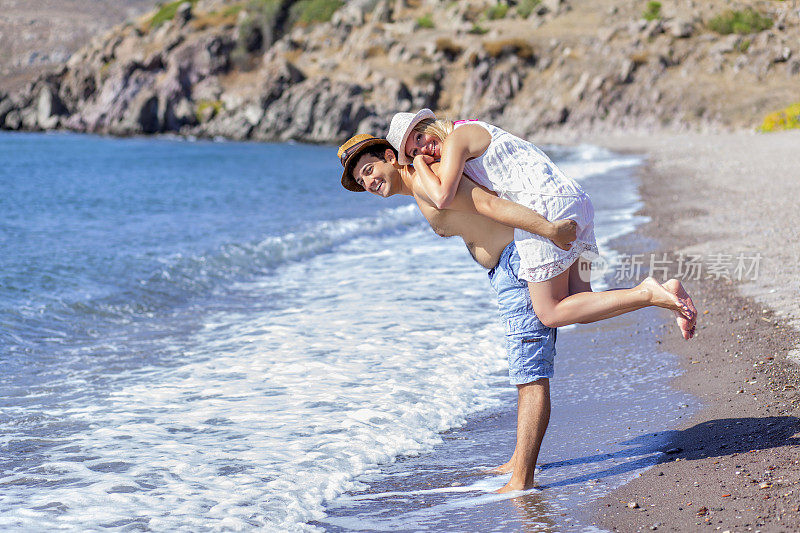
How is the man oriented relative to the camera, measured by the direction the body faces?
to the viewer's left

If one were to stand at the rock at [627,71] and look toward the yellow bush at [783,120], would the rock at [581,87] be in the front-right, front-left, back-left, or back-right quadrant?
back-right

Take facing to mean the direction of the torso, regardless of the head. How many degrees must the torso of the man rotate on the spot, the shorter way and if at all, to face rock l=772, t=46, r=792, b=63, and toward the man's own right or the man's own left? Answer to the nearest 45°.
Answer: approximately 90° to the man's own right

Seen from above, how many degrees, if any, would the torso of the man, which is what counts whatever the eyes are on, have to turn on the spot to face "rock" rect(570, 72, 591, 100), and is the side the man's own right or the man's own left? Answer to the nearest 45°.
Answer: approximately 90° to the man's own right

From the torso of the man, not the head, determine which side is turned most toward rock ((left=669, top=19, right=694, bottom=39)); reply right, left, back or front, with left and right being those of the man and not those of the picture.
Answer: right
